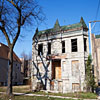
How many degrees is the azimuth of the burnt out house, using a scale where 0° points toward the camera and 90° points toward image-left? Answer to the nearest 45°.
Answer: approximately 0°
